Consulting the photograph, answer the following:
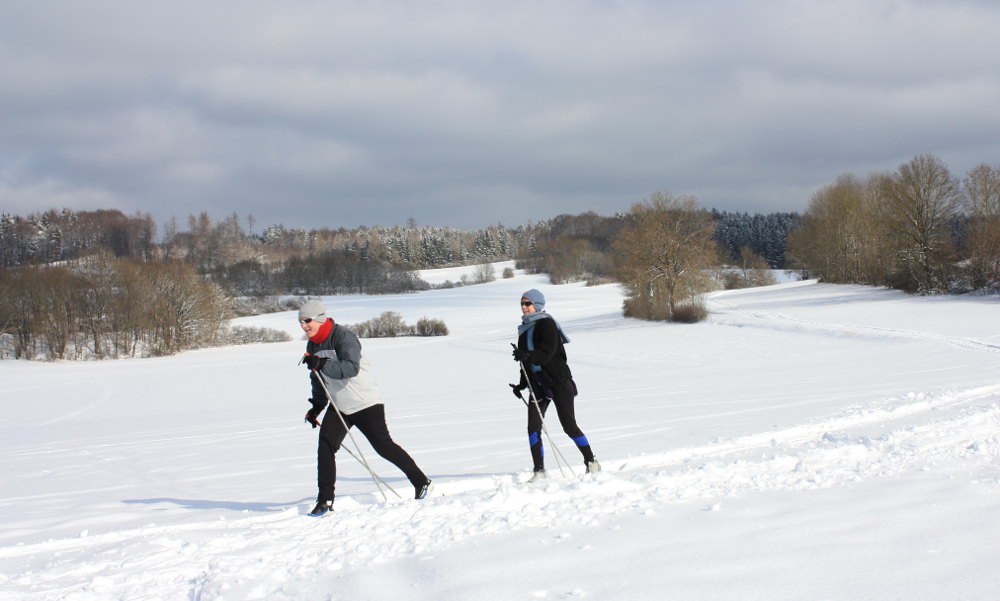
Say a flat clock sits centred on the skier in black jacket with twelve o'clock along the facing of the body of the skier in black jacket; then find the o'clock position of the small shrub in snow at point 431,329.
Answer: The small shrub in snow is roughly at 4 o'clock from the skier in black jacket.

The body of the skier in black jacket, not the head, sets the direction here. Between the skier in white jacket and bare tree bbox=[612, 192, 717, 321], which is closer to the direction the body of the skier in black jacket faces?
the skier in white jacket

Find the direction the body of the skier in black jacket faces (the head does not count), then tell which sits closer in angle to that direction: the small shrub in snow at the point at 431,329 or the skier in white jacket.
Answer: the skier in white jacket

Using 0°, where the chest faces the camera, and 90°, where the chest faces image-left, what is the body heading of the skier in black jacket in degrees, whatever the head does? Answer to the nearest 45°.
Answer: approximately 45°

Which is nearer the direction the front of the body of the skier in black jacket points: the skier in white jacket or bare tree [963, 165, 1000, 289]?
the skier in white jacket

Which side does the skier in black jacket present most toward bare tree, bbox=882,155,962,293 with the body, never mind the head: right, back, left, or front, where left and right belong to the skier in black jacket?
back

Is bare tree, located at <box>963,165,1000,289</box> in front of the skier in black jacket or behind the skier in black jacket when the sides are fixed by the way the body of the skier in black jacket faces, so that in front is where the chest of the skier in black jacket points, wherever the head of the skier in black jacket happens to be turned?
behind
